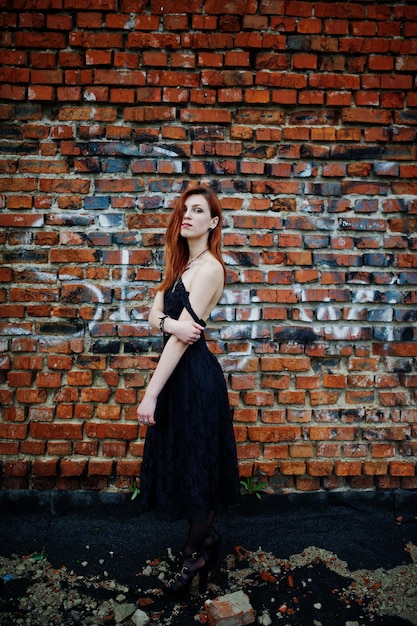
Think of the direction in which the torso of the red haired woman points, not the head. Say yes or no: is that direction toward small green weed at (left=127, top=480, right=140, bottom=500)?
no

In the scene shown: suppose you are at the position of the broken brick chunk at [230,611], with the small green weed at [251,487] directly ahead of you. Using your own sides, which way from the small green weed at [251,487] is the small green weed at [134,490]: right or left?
left

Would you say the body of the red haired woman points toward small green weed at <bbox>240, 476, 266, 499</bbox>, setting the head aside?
no

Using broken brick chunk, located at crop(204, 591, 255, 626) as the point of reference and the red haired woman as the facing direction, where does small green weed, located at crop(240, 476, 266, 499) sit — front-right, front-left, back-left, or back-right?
front-right
